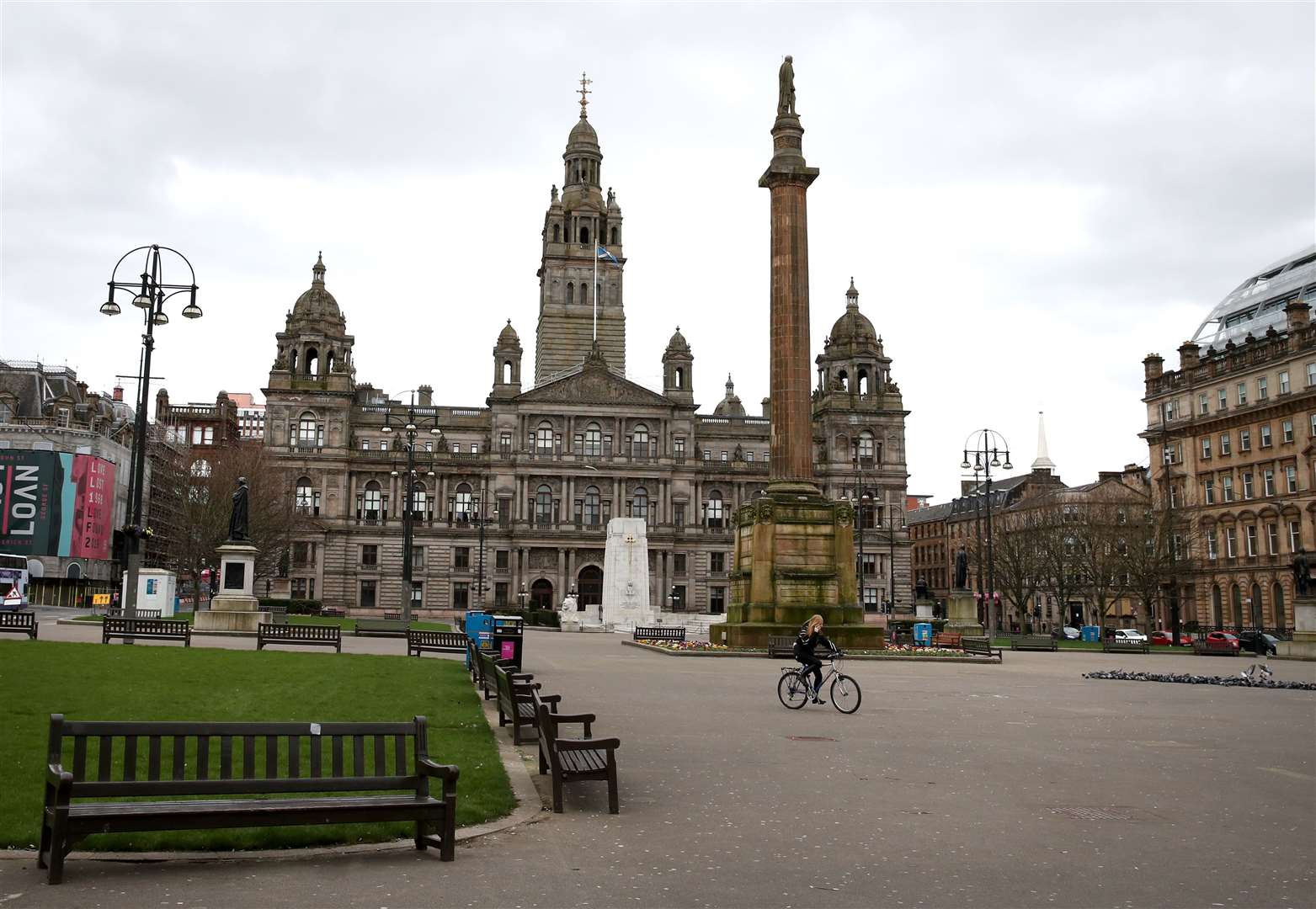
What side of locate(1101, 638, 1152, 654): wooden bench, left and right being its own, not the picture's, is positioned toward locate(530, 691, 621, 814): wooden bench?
front

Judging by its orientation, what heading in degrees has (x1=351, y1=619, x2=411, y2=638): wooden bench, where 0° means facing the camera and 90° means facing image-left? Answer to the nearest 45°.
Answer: approximately 0°

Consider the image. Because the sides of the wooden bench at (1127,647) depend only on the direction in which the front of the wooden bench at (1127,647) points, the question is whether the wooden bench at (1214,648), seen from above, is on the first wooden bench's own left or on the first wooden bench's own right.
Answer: on the first wooden bench's own left

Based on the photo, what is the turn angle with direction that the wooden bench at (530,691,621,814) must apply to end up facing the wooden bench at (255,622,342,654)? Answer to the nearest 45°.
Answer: approximately 90° to its left

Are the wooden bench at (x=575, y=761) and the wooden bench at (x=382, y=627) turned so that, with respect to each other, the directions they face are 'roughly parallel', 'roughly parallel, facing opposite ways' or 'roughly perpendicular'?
roughly perpendicular

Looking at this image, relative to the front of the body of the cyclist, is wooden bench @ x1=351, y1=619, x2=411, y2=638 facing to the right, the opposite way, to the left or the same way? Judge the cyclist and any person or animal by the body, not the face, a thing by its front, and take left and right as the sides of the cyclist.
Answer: to the right
